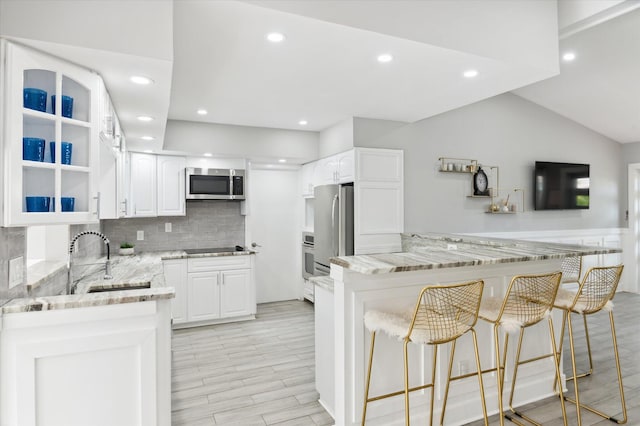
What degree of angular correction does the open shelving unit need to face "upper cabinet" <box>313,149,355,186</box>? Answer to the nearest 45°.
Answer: approximately 45° to its right

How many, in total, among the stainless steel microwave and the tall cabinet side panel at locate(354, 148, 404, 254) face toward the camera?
2

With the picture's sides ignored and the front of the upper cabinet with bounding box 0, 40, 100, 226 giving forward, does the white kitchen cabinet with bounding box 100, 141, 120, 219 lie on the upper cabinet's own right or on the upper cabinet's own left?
on the upper cabinet's own left

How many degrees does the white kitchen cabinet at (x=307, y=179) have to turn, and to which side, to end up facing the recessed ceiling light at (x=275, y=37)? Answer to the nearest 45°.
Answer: approximately 45° to its left

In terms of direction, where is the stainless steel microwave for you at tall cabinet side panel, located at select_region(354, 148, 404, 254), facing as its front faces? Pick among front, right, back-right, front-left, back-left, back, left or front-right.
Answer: right

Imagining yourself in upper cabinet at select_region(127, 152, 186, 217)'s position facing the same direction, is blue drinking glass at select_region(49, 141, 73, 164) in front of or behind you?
in front

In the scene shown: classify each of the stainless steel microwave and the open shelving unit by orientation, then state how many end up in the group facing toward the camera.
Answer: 2

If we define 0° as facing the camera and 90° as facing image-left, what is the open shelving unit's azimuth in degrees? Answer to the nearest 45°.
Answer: approximately 0°

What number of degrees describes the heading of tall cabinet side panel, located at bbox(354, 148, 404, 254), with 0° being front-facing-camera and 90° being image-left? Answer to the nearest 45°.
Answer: approximately 0°
